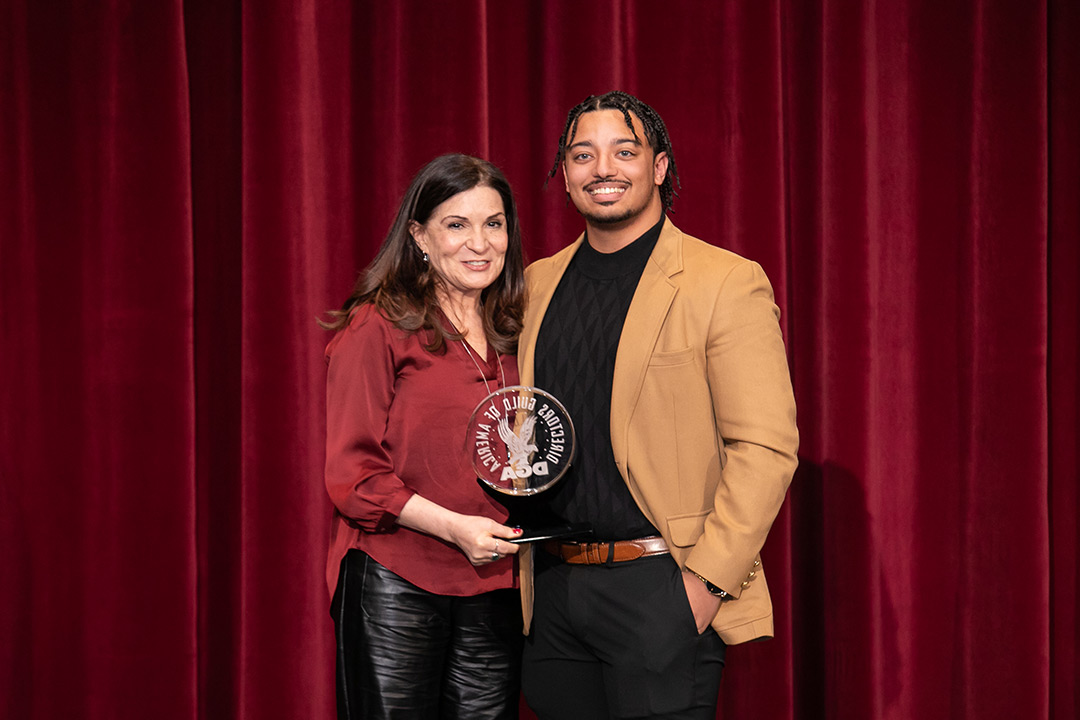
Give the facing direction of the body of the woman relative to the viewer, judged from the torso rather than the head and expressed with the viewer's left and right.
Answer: facing the viewer and to the right of the viewer

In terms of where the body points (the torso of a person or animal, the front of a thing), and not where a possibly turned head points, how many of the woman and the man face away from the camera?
0

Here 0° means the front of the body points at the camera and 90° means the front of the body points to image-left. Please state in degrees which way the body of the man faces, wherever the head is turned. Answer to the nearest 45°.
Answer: approximately 45°
